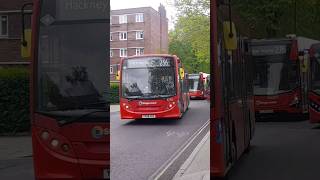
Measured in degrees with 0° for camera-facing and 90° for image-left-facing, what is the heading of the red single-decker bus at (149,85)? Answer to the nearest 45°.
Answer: approximately 0°
